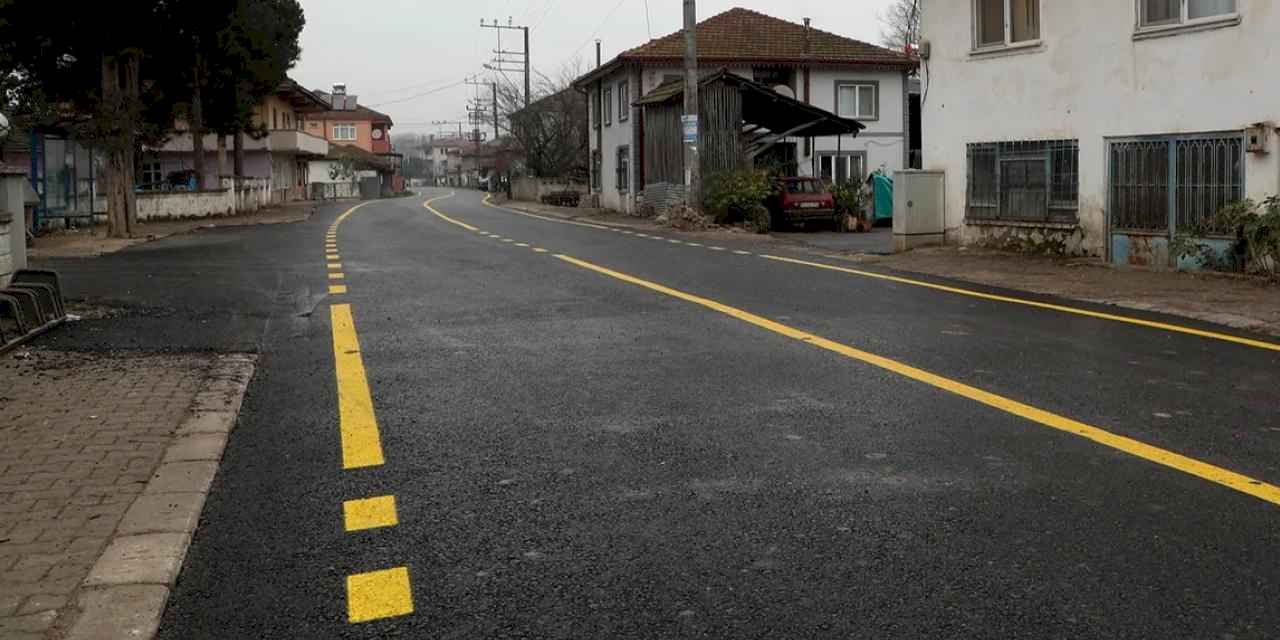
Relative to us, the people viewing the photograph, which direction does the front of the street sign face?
facing the viewer

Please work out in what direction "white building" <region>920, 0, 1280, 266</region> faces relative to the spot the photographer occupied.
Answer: facing the viewer and to the left of the viewer

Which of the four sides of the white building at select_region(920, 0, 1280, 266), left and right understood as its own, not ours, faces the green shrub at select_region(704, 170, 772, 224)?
right

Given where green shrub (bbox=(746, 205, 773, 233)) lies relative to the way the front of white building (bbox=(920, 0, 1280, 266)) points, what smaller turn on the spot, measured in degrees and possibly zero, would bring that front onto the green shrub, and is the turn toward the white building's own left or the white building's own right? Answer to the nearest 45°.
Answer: approximately 90° to the white building's own right

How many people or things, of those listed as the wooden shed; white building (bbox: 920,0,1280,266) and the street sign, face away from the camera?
0

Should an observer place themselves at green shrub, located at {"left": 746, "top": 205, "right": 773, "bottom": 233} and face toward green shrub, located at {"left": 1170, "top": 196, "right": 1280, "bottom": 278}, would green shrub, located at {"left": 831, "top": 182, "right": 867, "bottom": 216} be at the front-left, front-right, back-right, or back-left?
back-left

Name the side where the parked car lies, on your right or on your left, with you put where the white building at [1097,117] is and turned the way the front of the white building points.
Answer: on your right

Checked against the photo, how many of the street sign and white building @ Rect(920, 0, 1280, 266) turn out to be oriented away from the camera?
0

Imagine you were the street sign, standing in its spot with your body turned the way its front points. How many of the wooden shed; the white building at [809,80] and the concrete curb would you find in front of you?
1

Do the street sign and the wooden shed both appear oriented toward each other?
no

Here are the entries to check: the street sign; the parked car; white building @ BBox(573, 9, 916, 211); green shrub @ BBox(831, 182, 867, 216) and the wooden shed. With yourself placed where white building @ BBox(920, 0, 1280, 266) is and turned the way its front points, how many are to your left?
0

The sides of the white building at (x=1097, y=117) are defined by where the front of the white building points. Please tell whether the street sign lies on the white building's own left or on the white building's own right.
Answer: on the white building's own right

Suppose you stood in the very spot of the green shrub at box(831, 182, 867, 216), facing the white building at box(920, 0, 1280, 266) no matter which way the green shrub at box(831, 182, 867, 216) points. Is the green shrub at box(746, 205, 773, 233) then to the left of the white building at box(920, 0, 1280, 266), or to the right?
right
